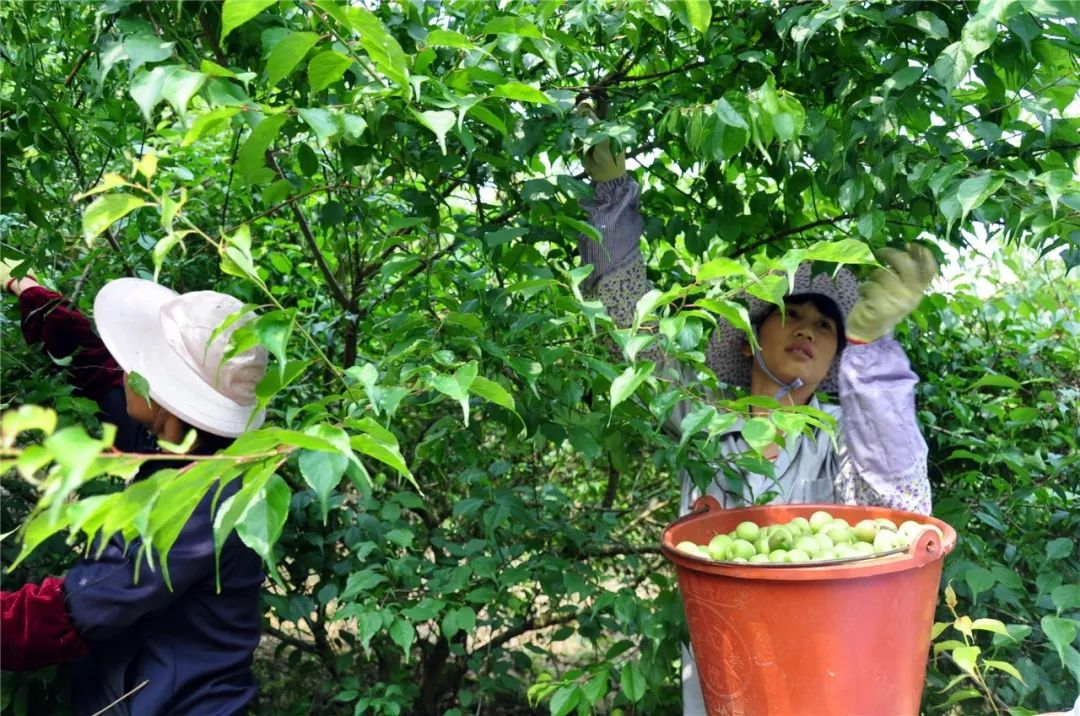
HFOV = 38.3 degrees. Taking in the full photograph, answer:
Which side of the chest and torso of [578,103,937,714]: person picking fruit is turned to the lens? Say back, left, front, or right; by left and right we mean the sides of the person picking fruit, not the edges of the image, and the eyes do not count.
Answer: front

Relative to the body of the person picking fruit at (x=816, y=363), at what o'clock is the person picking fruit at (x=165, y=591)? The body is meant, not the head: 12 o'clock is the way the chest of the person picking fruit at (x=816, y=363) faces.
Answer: the person picking fruit at (x=165, y=591) is roughly at 2 o'clock from the person picking fruit at (x=816, y=363).
